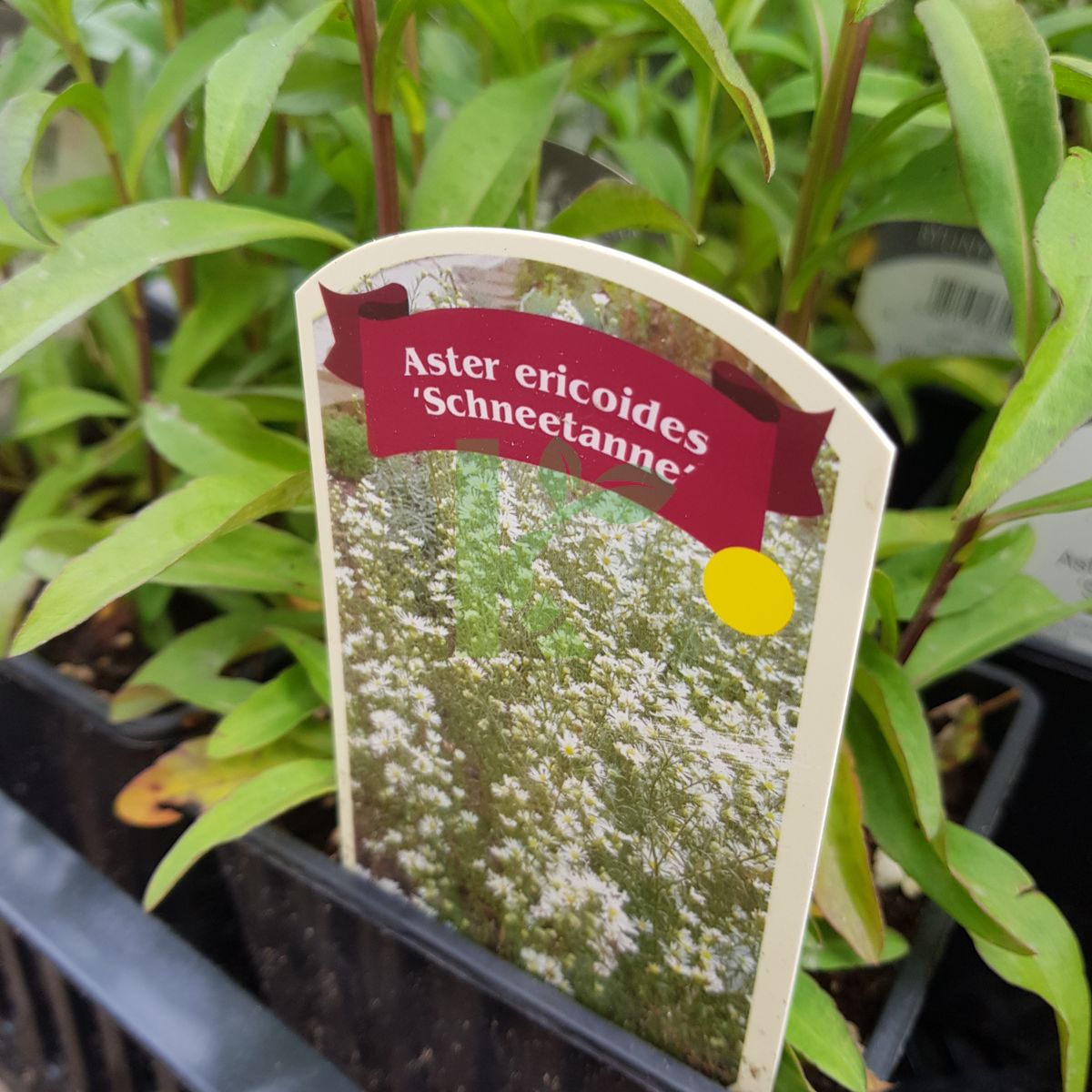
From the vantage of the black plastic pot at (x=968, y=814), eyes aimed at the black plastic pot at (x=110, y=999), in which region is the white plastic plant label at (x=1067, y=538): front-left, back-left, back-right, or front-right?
back-right

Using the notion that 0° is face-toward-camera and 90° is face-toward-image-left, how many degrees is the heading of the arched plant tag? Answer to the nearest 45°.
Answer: approximately 45°
